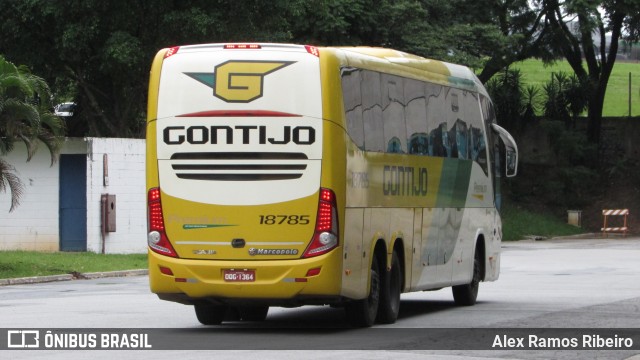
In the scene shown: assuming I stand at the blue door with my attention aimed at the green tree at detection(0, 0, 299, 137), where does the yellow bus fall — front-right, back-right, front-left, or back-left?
back-right

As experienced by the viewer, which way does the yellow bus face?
facing away from the viewer and to the right of the viewer

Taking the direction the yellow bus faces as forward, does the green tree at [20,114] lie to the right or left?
on its left
